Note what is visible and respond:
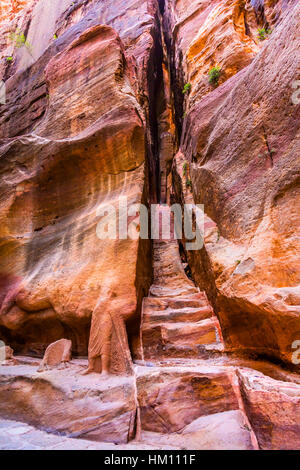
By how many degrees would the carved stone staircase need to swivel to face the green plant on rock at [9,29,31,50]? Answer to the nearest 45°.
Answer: approximately 135° to its right

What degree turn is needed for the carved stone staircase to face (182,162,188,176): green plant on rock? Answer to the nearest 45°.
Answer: approximately 180°

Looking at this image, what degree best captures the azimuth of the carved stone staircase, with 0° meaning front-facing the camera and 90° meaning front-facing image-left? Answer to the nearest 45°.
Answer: approximately 0°
